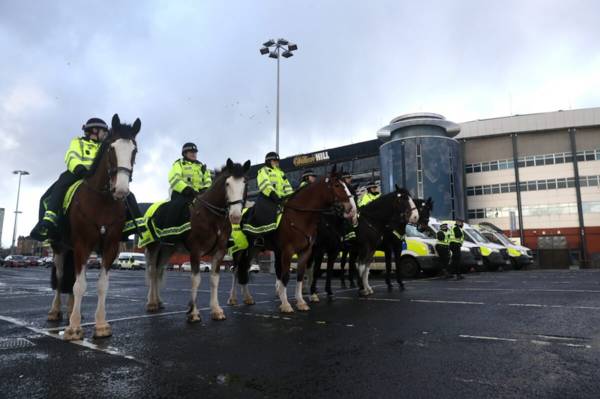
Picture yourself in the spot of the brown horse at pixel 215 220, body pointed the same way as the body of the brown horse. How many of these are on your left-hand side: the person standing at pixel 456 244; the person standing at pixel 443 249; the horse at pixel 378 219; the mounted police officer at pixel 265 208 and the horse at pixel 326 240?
5

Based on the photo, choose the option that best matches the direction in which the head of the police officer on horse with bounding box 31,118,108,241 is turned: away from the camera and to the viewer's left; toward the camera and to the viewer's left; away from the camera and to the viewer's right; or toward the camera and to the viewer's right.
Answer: toward the camera and to the viewer's right

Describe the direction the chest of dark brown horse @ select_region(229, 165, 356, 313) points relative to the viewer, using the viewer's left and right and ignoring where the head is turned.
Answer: facing the viewer and to the right of the viewer

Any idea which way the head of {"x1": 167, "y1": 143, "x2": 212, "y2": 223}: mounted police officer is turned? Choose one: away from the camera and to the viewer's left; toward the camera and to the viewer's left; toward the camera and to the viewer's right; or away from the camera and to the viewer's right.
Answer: toward the camera and to the viewer's right

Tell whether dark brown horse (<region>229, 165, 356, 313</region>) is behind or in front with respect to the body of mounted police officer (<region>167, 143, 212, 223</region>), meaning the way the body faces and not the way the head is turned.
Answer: in front

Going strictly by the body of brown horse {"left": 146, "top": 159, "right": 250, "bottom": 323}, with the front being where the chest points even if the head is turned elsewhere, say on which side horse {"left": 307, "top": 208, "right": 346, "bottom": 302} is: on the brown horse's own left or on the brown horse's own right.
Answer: on the brown horse's own left

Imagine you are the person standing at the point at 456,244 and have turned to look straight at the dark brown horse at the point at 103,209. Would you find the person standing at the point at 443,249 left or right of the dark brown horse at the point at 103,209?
right

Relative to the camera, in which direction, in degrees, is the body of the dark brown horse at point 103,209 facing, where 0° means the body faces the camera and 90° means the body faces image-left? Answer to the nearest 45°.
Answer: approximately 315°

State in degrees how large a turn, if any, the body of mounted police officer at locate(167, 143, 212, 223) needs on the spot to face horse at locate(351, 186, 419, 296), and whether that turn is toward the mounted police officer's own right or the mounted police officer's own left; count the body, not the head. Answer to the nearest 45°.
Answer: approximately 45° to the mounted police officer's own left
